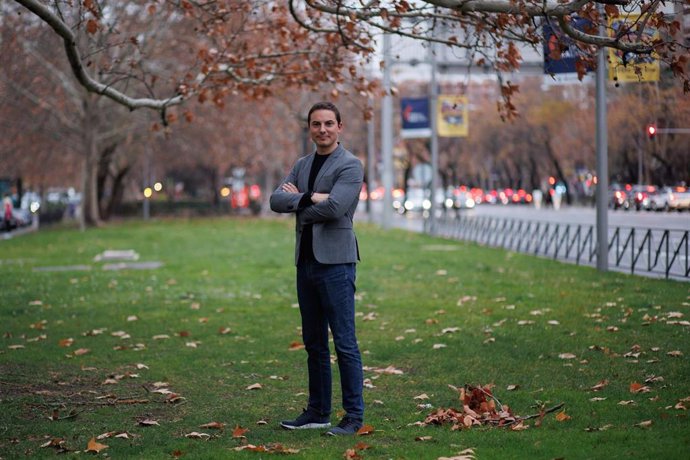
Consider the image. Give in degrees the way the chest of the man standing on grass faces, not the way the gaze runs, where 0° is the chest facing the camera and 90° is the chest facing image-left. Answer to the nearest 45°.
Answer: approximately 45°

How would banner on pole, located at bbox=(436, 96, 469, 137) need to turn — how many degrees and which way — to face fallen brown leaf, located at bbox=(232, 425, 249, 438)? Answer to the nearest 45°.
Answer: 0° — it already faces it

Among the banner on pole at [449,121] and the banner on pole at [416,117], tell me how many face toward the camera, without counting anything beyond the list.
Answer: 2

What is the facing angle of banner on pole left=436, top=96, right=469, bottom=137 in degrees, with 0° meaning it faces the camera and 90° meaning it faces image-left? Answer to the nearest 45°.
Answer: approximately 0°

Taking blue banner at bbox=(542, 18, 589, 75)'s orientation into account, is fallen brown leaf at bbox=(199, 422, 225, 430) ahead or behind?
ahead

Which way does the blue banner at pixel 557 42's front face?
toward the camera

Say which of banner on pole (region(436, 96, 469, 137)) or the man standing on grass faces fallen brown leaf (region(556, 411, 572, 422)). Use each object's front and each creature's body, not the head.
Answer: the banner on pole

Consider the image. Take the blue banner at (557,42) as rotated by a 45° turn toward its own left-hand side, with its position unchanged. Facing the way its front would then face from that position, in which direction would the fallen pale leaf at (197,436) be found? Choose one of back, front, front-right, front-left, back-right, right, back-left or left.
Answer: right

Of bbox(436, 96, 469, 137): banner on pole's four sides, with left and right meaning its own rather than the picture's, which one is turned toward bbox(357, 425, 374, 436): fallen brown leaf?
front

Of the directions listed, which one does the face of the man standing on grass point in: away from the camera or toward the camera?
toward the camera

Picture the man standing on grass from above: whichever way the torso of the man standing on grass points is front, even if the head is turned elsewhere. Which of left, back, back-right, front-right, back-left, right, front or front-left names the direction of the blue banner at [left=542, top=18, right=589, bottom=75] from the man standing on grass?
back
